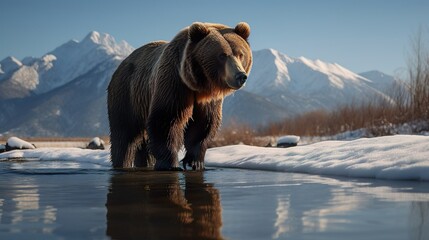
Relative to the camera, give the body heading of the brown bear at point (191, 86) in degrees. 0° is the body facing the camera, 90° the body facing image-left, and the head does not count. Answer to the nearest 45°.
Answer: approximately 315°
